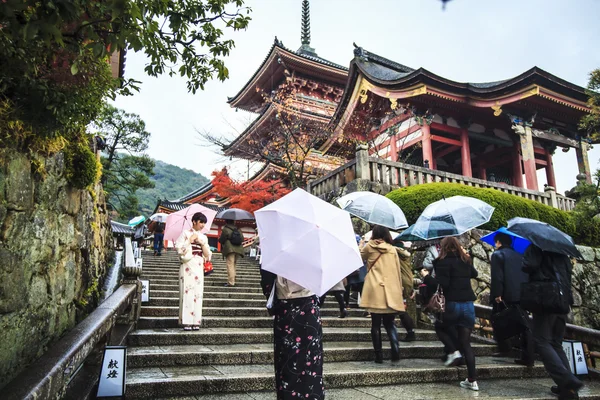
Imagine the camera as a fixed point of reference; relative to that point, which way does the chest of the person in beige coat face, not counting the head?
away from the camera

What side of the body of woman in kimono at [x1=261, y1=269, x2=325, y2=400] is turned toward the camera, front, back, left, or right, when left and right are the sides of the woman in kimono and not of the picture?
back

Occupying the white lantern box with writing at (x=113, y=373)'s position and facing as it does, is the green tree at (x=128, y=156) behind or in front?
behind

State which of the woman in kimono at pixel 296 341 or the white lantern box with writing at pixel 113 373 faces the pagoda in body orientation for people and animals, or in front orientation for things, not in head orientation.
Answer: the woman in kimono

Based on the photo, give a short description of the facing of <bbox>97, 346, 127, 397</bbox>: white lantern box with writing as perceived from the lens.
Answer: facing the viewer

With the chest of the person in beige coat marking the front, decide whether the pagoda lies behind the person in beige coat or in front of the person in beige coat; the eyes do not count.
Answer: in front

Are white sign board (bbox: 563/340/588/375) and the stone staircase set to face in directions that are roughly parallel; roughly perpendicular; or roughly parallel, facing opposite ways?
roughly parallel

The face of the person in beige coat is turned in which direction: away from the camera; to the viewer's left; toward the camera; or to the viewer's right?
away from the camera

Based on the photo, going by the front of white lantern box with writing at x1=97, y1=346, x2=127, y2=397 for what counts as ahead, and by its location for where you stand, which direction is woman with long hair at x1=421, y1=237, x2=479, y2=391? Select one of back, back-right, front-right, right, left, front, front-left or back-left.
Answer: left

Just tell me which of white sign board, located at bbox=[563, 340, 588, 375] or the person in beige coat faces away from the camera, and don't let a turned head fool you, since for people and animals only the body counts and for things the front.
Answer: the person in beige coat

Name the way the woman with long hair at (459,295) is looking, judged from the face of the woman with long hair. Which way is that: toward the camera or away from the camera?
away from the camera

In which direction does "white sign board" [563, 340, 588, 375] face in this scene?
toward the camera
